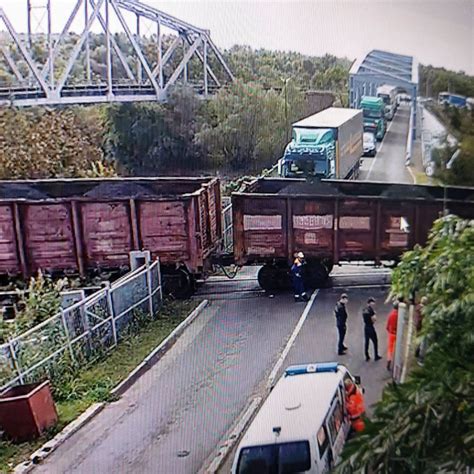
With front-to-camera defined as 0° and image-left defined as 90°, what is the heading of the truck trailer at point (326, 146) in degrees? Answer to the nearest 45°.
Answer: approximately 45°

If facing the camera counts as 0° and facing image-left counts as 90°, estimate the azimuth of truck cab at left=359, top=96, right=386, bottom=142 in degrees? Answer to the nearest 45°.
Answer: approximately 45°

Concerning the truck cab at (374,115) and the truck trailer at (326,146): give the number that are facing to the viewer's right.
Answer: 0
